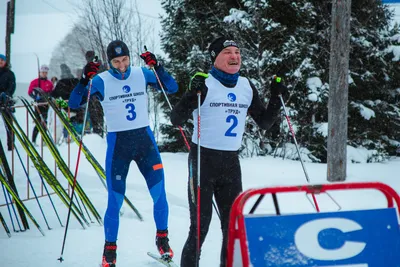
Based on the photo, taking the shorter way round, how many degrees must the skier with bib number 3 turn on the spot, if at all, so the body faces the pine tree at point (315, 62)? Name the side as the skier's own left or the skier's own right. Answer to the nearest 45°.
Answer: approximately 135° to the skier's own left

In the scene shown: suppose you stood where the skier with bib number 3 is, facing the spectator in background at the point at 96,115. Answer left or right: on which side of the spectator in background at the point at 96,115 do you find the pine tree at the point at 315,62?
right

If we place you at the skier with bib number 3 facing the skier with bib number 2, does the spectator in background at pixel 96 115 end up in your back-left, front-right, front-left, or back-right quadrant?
back-left

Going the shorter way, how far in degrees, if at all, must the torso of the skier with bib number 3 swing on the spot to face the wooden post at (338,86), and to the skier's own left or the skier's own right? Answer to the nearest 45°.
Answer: approximately 135° to the skier's own left

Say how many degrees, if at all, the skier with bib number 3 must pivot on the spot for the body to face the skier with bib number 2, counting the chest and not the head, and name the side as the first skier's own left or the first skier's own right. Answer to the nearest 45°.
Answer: approximately 45° to the first skier's own left

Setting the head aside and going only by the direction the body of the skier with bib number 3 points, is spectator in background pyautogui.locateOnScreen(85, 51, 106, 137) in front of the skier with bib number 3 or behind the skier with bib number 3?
behind

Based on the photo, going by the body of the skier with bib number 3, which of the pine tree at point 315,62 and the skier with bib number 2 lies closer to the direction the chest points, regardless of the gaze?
the skier with bib number 2

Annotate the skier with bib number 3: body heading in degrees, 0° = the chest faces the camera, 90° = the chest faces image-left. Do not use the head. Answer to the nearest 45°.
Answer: approximately 0°
